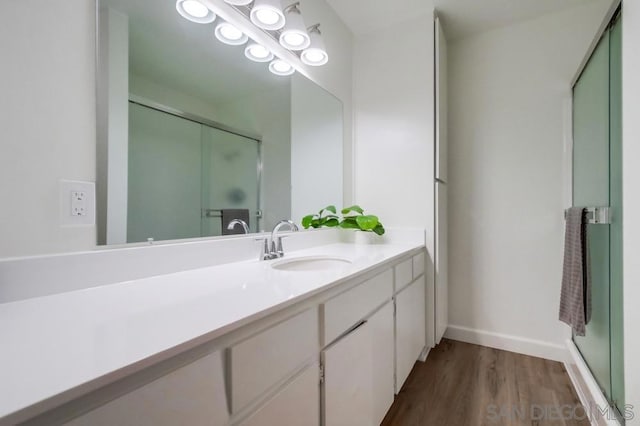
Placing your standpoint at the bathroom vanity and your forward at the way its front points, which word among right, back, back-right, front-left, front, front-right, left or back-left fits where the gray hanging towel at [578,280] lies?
front-left

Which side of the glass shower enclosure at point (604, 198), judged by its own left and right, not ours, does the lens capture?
left

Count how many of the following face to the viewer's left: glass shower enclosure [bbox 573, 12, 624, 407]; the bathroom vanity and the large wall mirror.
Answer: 1

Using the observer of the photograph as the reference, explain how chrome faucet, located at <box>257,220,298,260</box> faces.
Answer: facing the viewer and to the right of the viewer

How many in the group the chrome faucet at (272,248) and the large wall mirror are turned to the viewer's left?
0

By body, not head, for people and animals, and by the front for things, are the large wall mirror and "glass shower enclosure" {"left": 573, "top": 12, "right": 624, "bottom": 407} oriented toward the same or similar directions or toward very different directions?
very different directions

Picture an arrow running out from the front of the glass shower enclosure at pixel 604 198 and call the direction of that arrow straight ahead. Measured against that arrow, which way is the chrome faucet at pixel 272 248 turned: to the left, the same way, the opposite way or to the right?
the opposite way

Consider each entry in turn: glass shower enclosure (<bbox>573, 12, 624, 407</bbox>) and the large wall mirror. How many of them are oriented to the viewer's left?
1
